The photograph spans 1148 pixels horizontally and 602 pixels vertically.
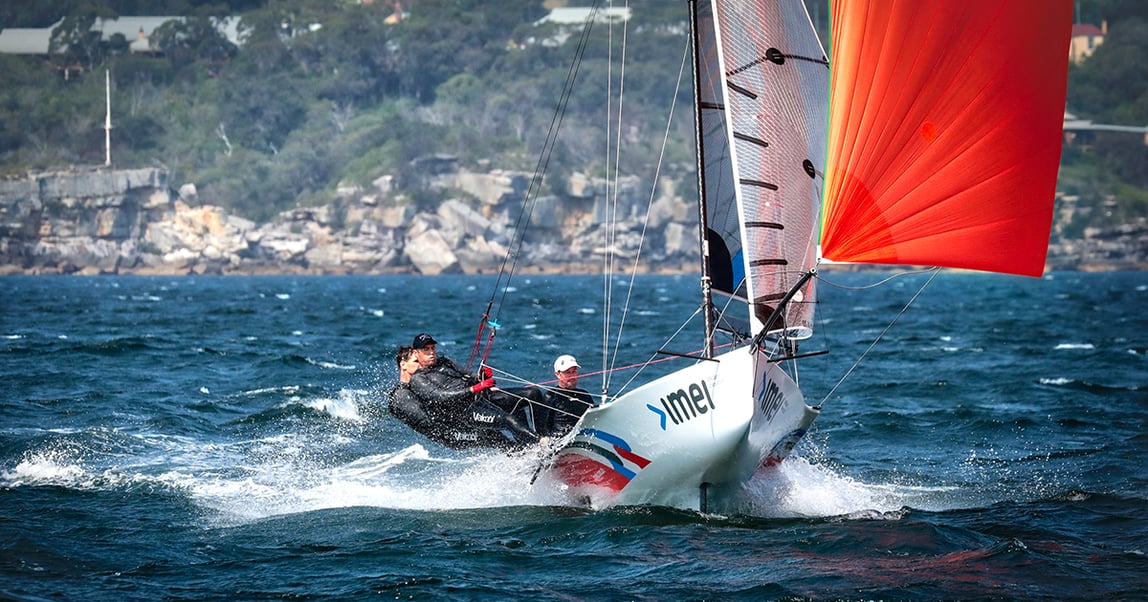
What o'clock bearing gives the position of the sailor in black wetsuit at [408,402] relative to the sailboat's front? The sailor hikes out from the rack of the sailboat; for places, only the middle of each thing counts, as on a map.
The sailor in black wetsuit is roughly at 5 o'clock from the sailboat.

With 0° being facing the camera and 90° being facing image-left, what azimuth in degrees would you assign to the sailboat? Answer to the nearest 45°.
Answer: approximately 315°
